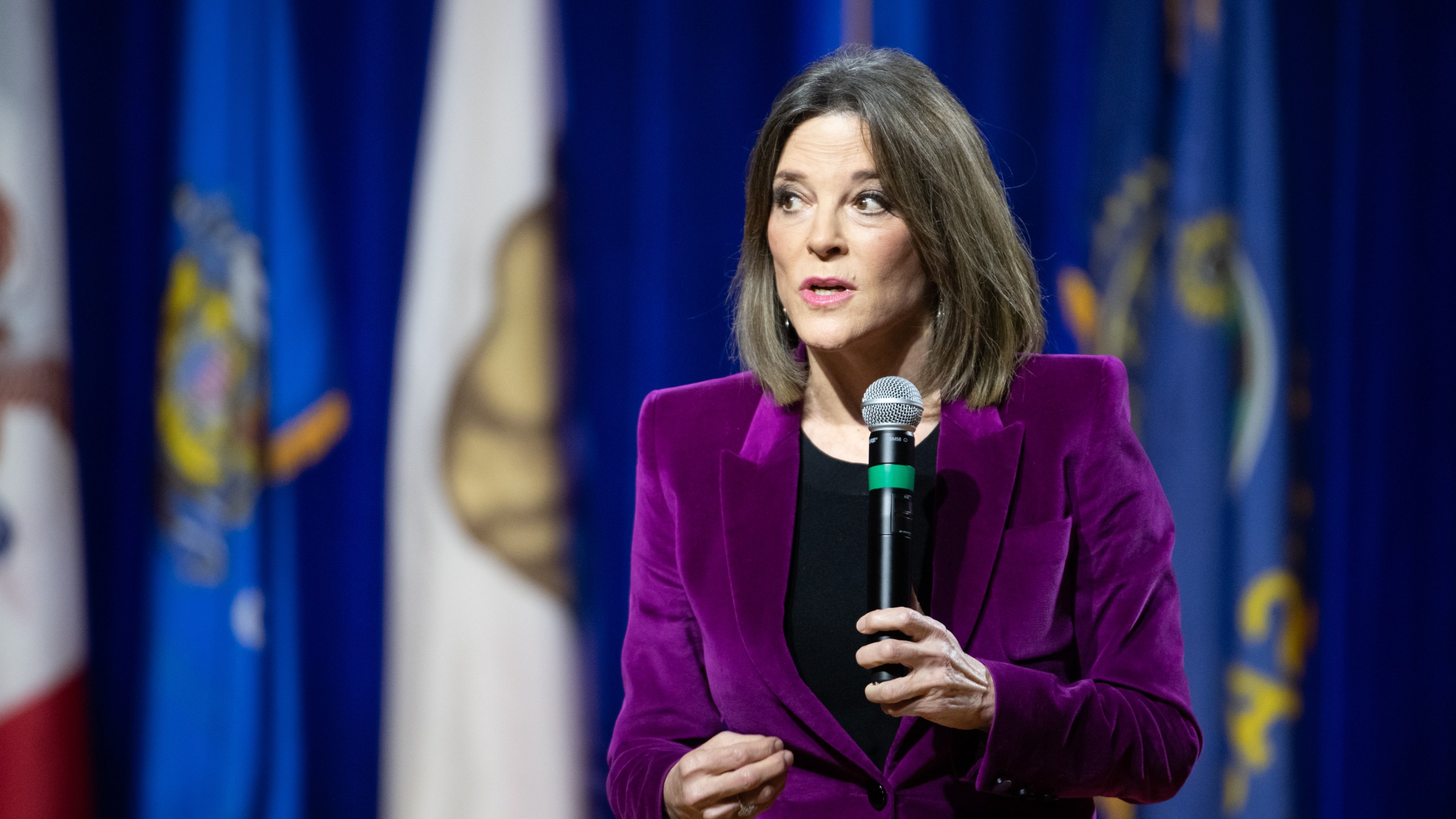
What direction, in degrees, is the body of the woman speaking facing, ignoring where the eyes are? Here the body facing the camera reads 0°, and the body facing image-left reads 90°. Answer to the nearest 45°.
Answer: approximately 0°

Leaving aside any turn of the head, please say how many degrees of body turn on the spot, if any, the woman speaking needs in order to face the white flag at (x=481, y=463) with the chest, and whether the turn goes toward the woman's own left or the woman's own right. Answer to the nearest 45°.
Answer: approximately 135° to the woman's own right

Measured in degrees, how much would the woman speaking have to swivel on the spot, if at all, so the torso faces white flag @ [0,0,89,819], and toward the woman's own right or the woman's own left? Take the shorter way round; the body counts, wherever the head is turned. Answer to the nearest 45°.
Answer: approximately 135° to the woman's own right

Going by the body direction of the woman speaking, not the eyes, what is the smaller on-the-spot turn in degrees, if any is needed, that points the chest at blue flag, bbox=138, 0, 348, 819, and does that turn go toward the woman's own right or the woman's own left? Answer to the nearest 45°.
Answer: approximately 135° to the woman's own right

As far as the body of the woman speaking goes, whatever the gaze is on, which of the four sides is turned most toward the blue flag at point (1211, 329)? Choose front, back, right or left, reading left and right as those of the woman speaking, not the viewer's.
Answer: back
